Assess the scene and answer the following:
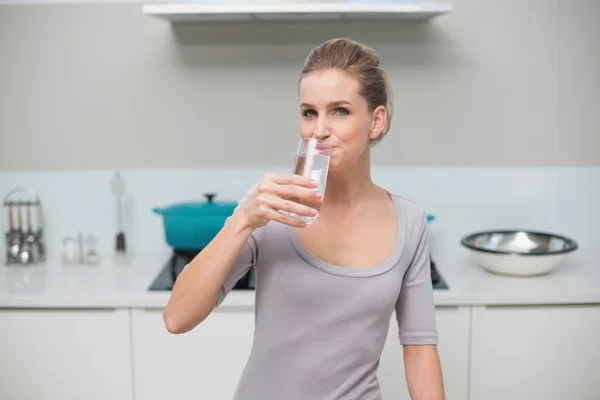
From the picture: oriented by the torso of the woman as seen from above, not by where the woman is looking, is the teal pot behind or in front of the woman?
behind

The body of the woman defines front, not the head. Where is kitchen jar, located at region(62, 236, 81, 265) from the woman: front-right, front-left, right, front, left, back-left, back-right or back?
back-right

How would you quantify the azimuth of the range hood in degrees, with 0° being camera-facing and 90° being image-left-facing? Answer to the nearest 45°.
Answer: approximately 0°

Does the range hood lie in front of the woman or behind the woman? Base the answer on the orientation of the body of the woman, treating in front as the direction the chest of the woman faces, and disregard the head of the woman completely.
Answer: behind

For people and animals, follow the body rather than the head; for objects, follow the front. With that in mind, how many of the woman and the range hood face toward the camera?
2

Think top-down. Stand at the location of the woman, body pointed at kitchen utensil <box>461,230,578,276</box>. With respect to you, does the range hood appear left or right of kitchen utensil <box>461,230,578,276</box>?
left

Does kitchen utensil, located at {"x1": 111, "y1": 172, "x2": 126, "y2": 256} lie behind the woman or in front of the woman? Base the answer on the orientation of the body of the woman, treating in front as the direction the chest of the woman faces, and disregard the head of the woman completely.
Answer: behind
